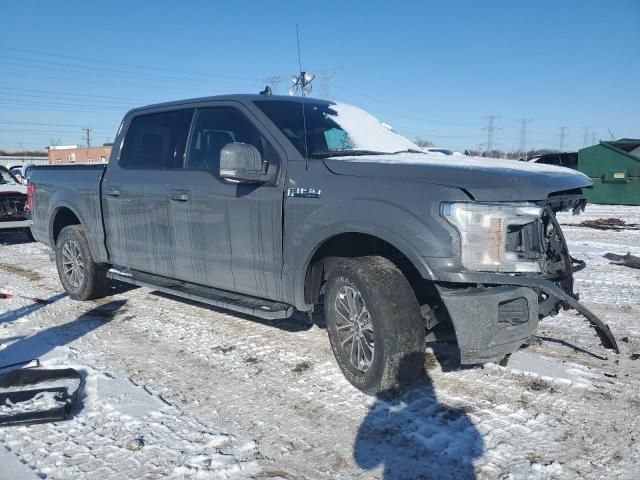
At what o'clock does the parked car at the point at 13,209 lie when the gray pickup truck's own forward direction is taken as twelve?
The parked car is roughly at 6 o'clock from the gray pickup truck.

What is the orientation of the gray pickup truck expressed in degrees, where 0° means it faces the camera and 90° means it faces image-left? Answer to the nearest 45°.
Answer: approximately 315°
